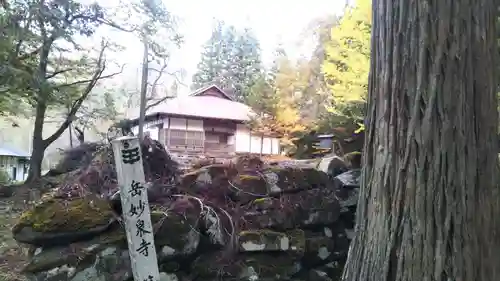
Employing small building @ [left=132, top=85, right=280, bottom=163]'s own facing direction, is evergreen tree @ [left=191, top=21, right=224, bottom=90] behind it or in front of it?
behind

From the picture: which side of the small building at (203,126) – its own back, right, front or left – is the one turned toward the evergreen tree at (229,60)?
back

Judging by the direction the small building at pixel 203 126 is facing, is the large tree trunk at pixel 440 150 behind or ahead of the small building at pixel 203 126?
ahead

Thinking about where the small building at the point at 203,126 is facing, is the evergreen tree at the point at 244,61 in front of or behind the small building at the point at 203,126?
behind

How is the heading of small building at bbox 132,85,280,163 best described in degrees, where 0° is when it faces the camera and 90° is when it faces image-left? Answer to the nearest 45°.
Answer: approximately 0°

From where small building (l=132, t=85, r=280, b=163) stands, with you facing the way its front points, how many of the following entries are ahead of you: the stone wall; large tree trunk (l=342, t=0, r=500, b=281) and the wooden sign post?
3

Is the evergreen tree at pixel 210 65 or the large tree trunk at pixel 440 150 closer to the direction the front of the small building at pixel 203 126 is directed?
the large tree trunk

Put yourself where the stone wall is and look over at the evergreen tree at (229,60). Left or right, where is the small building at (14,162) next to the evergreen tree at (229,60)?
left

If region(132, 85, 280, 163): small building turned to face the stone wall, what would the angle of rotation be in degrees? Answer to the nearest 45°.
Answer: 0° — it already faces it

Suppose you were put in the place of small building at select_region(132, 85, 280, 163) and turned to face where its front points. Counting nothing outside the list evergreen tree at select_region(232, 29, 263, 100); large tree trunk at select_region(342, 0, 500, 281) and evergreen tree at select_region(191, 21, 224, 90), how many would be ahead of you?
1

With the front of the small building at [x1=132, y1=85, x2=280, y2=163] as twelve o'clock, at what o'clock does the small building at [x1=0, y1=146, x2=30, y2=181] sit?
the small building at [x1=0, y1=146, x2=30, y2=181] is roughly at 4 o'clock from the small building at [x1=132, y1=85, x2=280, y2=163].

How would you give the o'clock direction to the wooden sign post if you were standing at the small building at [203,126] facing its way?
The wooden sign post is roughly at 12 o'clock from the small building.
